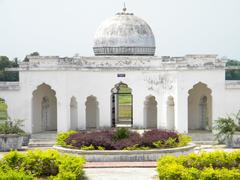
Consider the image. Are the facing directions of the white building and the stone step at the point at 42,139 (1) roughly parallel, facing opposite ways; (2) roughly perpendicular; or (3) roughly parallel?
roughly parallel

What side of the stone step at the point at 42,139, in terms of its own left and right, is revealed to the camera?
front

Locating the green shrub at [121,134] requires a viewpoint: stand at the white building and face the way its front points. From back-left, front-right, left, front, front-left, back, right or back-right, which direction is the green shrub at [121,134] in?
front

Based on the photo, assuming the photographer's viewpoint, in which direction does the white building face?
facing the viewer

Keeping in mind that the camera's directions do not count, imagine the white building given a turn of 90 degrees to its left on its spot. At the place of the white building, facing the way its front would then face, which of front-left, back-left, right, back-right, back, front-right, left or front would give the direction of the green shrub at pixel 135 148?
right

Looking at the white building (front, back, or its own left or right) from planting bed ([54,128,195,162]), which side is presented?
front

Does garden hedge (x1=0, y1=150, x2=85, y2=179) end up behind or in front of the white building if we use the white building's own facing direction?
in front

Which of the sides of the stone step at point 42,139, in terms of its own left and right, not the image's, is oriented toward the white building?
left

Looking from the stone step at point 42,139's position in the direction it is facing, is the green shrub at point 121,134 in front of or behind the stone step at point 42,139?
in front

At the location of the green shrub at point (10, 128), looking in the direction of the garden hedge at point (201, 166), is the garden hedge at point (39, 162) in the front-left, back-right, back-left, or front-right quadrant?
front-right

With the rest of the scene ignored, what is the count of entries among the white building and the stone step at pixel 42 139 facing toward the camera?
2

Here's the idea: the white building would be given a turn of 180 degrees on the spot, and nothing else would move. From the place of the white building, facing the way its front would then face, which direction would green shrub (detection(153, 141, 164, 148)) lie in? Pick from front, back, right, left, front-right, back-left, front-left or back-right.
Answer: back
